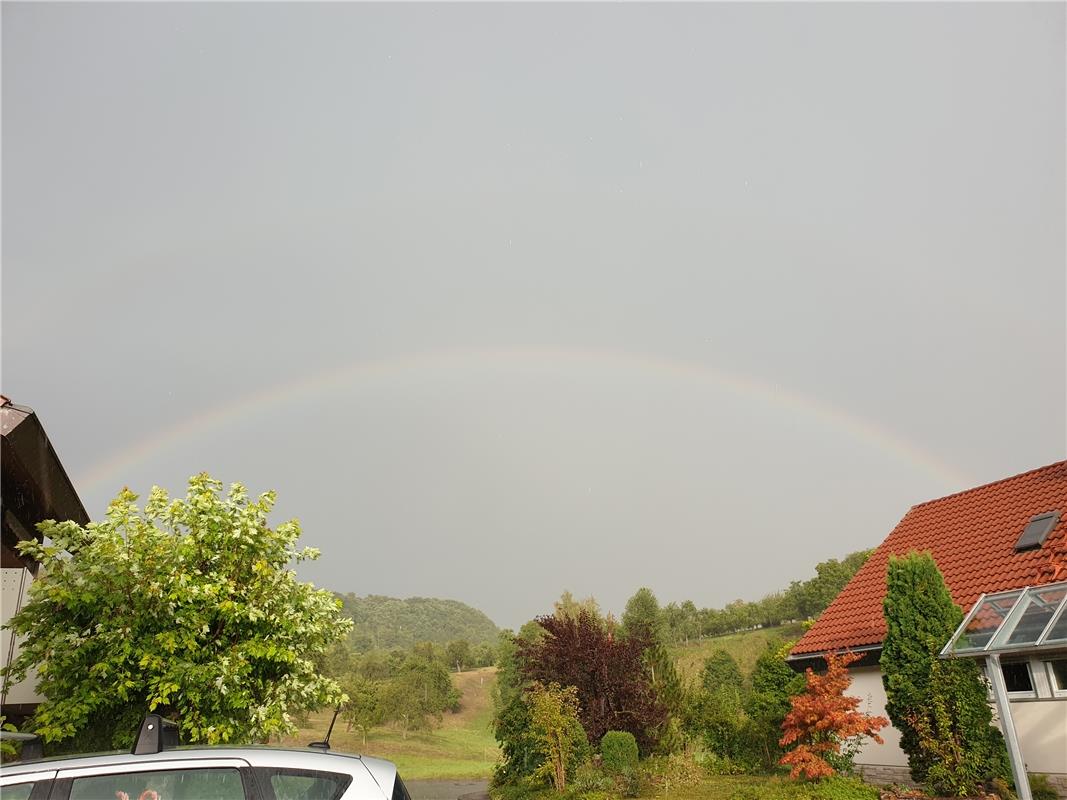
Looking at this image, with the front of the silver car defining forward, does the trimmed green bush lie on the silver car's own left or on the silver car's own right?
on the silver car's own right

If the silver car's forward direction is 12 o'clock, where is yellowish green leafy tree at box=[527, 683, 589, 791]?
The yellowish green leafy tree is roughly at 4 o'clock from the silver car.

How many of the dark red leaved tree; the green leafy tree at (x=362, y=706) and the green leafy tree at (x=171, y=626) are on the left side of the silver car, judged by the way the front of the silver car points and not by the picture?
0

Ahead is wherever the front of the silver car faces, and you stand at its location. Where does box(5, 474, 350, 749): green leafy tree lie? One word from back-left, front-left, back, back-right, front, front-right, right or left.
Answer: right

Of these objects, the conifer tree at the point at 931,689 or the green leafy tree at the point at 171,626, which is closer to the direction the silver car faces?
the green leafy tree

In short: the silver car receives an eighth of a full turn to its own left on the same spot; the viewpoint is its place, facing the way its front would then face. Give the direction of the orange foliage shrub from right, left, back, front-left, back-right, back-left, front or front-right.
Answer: back

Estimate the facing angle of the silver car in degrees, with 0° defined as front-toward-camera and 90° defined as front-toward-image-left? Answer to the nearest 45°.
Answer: approximately 90°

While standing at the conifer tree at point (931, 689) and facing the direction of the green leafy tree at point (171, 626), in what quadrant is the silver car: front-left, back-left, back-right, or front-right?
front-left

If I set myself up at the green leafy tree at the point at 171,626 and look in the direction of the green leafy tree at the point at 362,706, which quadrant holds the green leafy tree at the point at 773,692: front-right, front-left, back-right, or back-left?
front-right

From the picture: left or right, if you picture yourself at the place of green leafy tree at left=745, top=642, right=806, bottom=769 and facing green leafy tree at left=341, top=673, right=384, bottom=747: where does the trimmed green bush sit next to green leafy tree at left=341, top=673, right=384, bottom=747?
left

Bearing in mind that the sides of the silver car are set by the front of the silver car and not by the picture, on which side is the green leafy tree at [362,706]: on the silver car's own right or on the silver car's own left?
on the silver car's own right

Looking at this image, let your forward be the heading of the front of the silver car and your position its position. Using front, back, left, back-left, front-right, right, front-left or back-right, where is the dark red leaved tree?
back-right
